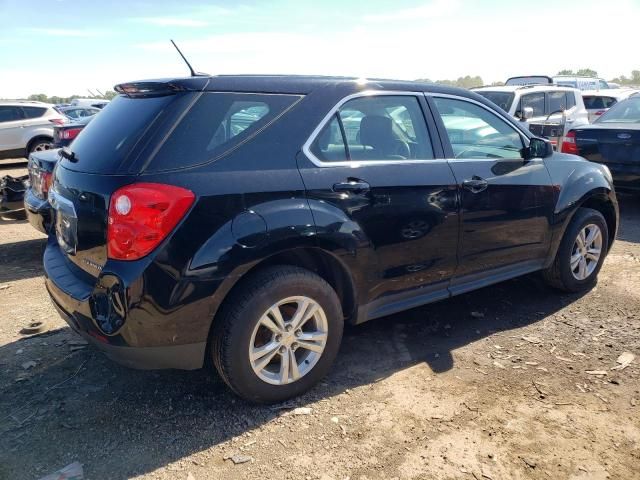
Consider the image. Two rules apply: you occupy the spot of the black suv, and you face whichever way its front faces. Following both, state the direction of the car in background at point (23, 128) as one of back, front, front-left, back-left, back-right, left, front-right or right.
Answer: left

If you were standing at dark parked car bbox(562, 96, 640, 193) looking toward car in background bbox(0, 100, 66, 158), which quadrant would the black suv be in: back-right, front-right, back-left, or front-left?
front-left

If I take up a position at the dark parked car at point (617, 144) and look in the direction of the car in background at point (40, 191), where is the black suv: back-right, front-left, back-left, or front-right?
front-left

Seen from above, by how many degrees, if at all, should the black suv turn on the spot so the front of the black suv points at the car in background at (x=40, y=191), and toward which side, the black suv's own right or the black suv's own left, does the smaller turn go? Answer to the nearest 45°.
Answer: approximately 90° to the black suv's own left

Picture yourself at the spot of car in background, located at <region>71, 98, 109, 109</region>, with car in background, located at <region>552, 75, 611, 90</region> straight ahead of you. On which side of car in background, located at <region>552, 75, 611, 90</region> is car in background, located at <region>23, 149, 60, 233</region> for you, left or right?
right

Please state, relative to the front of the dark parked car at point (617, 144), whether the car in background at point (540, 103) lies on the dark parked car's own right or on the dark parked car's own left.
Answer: on the dark parked car's own left

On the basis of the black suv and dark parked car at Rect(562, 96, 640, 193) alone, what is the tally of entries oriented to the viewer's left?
0

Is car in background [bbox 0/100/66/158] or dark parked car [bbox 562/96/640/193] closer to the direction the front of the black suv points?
the dark parked car

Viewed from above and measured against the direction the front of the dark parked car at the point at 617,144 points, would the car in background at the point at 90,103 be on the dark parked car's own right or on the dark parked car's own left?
on the dark parked car's own left

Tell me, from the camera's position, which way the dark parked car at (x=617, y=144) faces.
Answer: facing away from the viewer and to the right of the viewer

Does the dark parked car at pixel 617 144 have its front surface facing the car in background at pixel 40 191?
no

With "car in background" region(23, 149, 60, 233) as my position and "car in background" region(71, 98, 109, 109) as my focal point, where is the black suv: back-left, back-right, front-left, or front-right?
back-right
